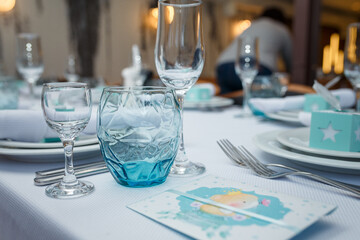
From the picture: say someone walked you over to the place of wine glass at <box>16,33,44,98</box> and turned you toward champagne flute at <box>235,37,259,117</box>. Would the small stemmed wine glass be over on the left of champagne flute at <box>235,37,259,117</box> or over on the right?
right

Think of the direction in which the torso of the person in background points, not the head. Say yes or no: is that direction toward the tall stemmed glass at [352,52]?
no

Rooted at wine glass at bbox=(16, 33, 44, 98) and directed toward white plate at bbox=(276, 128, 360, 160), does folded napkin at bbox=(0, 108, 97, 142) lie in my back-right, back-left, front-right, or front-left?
front-right
